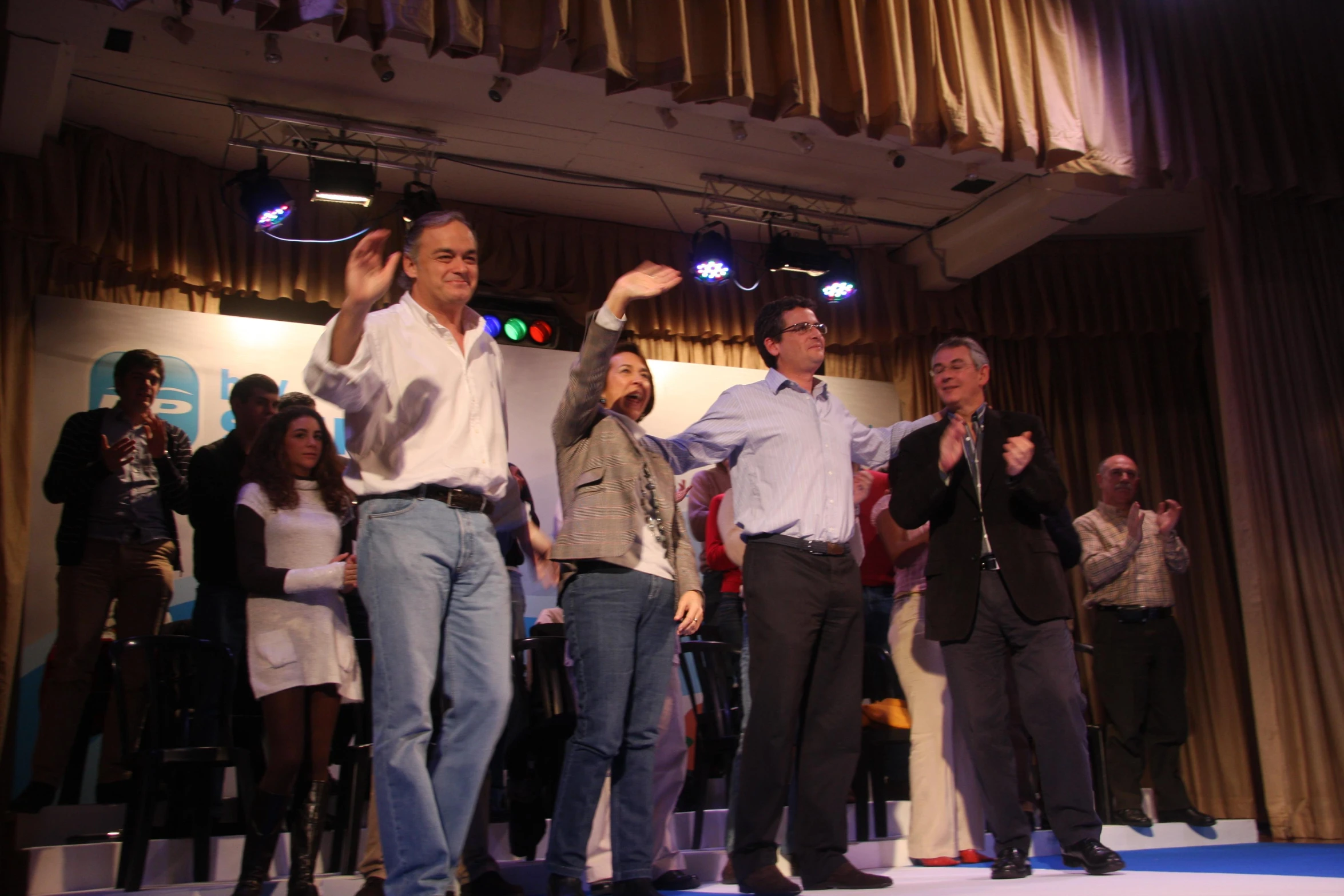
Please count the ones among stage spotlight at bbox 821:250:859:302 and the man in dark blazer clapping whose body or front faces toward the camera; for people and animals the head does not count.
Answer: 2

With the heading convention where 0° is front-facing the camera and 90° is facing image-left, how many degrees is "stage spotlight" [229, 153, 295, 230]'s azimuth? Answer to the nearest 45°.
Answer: approximately 315°

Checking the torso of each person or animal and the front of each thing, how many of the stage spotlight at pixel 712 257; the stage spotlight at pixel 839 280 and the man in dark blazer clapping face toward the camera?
3

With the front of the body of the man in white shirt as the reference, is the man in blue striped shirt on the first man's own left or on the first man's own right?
on the first man's own left

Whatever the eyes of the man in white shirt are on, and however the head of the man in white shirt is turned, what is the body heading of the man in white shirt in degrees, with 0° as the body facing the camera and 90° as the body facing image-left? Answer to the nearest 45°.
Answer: approximately 315°

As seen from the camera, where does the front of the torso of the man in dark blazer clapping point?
toward the camera

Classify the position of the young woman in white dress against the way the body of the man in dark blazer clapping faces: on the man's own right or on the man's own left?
on the man's own right

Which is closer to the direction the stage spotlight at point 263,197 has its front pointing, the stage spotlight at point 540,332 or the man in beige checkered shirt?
the man in beige checkered shirt

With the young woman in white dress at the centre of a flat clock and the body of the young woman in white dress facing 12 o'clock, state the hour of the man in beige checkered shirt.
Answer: The man in beige checkered shirt is roughly at 10 o'clock from the young woman in white dress.

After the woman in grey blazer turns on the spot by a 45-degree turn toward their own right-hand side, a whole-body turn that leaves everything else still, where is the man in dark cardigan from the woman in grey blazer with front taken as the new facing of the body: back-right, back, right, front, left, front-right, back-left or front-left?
back-right
